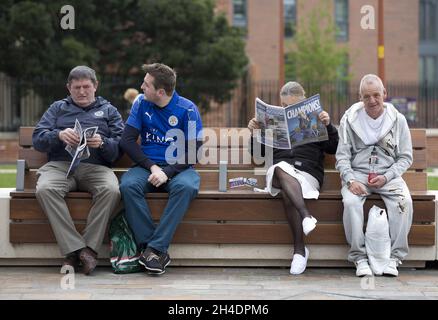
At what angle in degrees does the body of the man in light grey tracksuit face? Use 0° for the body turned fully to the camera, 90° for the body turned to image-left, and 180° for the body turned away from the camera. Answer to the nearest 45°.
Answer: approximately 0°

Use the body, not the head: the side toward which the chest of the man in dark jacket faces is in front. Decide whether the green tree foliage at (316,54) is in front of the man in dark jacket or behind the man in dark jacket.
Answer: behind

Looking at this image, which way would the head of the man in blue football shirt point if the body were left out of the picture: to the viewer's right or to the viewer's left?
to the viewer's left
